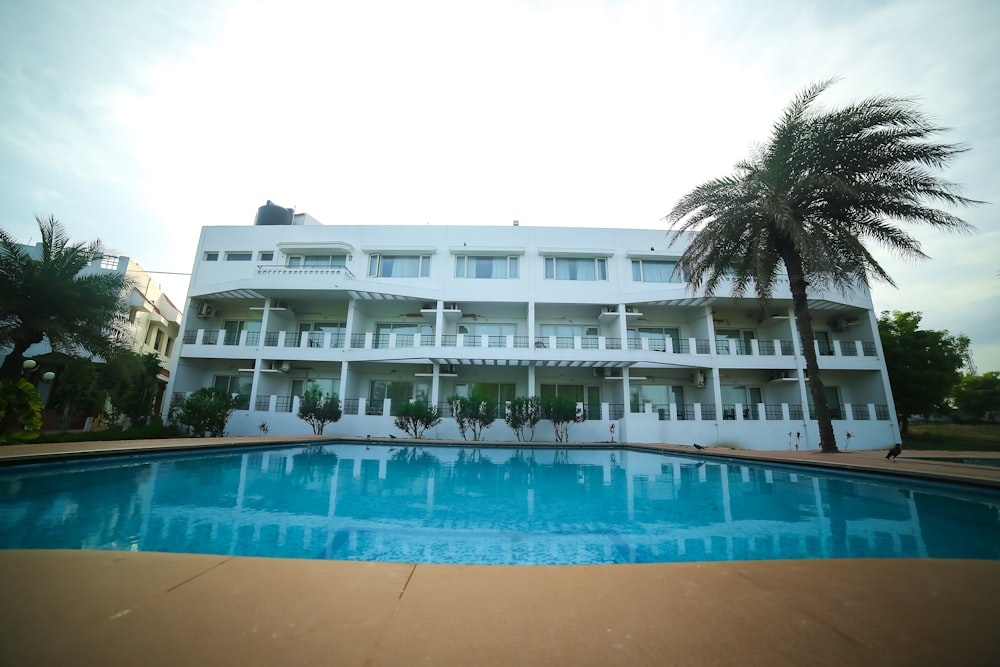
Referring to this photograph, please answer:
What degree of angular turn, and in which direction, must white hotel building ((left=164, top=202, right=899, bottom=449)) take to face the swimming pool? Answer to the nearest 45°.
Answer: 0° — it already faces it

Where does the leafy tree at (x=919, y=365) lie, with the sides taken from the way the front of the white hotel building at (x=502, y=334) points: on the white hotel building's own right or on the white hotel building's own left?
on the white hotel building's own left

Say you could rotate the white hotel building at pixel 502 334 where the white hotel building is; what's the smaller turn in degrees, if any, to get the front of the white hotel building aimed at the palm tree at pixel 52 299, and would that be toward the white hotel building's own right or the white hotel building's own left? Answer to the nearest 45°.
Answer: approximately 45° to the white hotel building's own right

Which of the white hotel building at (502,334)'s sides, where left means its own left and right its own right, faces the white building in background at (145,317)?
right

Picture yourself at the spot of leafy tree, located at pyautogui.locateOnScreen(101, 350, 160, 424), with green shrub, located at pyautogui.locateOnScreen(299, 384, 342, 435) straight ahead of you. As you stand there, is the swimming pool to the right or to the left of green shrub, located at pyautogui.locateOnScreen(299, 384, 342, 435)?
right

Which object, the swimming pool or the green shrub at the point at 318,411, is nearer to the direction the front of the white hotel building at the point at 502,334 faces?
the swimming pool

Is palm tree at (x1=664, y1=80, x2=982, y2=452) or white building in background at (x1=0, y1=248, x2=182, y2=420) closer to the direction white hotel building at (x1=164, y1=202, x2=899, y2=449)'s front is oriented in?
the palm tree

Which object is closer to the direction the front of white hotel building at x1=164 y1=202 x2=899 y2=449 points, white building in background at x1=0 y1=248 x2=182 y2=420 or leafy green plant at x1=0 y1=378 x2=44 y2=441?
the leafy green plant

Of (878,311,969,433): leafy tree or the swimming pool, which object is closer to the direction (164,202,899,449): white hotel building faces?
the swimming pool

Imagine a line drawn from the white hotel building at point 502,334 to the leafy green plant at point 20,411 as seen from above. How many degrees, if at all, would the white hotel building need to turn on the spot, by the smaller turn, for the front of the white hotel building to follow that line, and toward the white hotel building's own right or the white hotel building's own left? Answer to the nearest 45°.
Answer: approximately 45° to the white hotel building's own right

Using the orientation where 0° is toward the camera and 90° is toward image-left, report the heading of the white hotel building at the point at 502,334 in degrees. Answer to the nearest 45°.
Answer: approximately 0°

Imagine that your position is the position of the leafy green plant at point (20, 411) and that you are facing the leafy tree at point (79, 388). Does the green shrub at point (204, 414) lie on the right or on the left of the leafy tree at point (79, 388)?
right

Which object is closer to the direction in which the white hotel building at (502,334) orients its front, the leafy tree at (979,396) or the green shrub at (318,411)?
the green shrub
